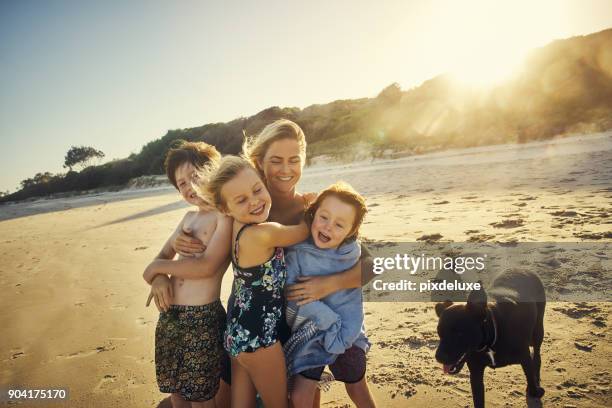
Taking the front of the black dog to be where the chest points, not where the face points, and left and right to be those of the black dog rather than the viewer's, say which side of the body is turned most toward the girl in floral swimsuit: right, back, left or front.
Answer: front

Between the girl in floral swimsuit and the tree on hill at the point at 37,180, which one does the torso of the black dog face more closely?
the girl in floral swimsuit

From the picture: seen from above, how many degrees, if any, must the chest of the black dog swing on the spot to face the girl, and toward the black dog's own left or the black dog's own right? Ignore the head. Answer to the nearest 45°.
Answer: approximately 45° to the black dog's own right

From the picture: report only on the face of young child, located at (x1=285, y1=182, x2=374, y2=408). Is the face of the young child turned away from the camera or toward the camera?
toward the camera

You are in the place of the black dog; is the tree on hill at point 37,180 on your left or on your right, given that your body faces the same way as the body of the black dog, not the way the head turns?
on your right

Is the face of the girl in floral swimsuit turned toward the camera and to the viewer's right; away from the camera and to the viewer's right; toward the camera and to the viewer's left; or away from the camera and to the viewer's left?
toward the camera and to the viewer's right

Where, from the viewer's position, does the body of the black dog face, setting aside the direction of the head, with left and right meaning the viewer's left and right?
facing the viewer and to the left of the viewer

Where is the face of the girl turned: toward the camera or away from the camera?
toward the camera

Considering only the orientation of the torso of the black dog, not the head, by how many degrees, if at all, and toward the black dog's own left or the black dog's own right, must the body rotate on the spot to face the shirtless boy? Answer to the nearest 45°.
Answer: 0° — it already faces them
